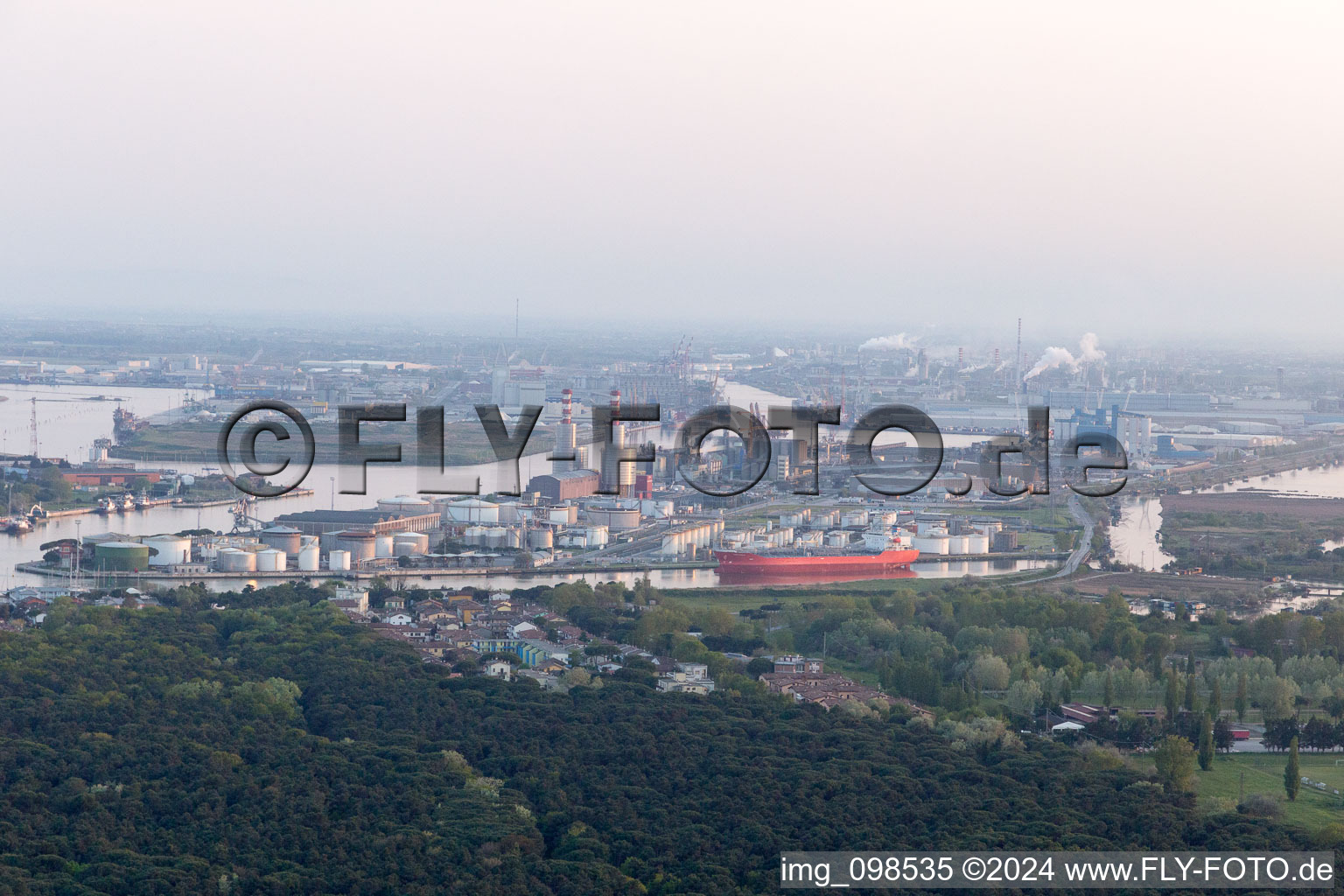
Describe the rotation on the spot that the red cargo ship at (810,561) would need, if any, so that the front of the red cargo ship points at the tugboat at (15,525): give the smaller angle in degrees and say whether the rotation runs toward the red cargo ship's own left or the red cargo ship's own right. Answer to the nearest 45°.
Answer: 0° — it already faces it

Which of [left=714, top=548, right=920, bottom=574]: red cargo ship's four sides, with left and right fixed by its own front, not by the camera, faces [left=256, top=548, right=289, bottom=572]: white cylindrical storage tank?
front

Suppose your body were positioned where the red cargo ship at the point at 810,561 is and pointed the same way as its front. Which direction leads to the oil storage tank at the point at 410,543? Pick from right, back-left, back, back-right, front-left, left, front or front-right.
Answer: front

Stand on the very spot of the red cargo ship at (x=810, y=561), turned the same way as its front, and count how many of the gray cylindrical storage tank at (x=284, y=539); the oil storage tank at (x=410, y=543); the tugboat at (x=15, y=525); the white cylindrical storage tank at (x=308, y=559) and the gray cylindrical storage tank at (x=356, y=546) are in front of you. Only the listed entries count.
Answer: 5

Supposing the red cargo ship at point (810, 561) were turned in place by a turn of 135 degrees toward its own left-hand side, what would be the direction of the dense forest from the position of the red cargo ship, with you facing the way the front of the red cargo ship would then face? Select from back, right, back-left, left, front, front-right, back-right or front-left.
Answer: front-right

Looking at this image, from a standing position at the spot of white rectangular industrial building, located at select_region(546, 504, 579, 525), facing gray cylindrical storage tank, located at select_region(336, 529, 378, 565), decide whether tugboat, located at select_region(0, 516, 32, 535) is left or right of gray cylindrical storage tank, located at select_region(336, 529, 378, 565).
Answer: right

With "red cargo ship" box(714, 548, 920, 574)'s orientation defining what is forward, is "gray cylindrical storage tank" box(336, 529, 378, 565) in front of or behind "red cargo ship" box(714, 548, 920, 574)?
in front

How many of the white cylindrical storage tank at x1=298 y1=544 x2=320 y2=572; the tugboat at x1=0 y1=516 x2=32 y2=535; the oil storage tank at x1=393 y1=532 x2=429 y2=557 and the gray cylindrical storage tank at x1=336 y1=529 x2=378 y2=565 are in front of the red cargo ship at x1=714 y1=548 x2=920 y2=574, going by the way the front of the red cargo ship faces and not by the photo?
4

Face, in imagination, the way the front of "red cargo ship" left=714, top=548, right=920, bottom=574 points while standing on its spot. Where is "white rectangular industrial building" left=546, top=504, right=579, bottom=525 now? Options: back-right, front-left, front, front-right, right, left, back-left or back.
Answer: front-right

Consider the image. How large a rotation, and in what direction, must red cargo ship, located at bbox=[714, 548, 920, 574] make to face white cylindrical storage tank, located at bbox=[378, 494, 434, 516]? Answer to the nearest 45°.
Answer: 0° — it already faces it

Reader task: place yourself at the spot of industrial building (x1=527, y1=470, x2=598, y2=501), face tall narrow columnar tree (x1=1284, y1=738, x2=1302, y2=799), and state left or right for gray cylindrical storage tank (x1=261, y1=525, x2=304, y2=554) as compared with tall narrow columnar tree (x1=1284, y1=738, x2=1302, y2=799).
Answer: right

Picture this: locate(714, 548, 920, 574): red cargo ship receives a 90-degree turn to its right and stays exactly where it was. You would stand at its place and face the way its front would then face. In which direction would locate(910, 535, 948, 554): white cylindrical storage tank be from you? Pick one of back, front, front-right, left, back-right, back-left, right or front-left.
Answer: front-right

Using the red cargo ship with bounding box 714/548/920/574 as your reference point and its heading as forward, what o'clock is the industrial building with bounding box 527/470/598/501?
The industrial building is roughly at 2 o'clock from the red cargo ship.

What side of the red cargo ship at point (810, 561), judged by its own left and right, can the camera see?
left

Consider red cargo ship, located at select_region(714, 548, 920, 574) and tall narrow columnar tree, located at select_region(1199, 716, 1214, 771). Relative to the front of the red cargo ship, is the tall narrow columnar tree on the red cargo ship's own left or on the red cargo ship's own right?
on the red cargo ship's own left

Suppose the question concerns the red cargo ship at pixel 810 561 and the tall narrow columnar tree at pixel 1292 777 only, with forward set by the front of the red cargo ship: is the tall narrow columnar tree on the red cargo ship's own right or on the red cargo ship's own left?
on the red cargo ship's own left

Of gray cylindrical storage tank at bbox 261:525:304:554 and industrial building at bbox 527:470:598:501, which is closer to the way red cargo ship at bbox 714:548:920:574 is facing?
the gray cylindrical storage tank

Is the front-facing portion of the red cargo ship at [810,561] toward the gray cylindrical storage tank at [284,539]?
yes
